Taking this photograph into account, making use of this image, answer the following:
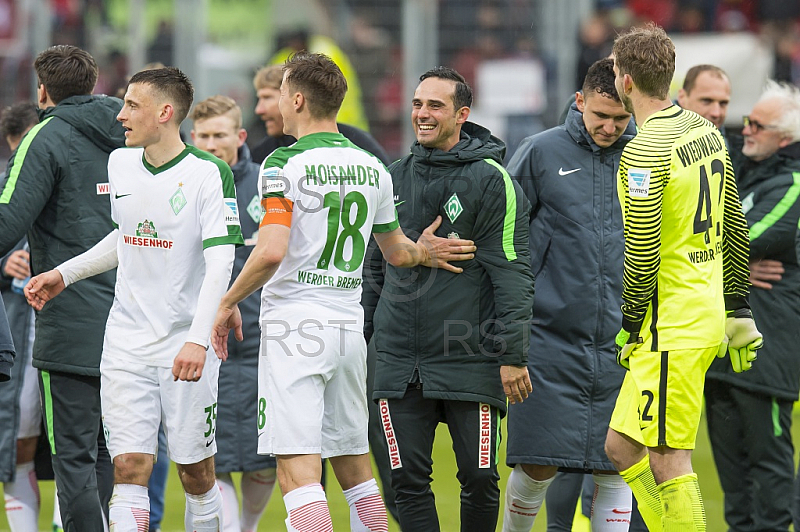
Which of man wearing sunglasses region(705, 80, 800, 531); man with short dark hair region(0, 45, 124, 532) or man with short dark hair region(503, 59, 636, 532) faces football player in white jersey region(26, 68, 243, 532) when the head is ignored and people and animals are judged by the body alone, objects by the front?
the man wearing sunglasses

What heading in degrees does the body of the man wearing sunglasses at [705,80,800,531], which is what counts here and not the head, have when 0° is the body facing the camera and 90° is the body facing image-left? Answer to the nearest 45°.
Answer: approximately 45°

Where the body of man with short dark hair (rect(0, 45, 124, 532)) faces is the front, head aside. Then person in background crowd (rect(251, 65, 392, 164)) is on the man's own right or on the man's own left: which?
on the man's own right

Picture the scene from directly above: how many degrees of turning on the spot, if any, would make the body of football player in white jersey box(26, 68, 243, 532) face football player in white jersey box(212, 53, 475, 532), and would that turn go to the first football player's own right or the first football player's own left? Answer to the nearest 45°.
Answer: approximately 90° to the first football player's own left

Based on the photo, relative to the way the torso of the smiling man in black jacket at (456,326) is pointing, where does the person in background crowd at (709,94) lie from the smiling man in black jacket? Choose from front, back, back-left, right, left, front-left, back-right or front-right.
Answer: back

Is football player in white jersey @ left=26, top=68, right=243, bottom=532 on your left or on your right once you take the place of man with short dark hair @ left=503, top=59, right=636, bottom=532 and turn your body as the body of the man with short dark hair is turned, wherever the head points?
on your right

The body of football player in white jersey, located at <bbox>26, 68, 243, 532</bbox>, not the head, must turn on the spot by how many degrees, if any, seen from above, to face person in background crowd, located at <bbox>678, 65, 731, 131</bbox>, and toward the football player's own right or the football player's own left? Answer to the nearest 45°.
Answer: approximately 135° to the football player's own left
